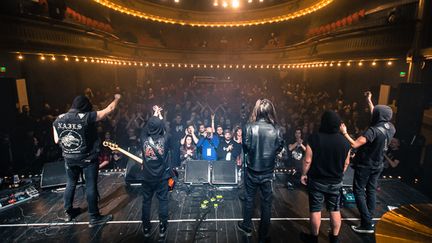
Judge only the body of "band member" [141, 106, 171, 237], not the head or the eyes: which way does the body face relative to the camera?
away from the camera

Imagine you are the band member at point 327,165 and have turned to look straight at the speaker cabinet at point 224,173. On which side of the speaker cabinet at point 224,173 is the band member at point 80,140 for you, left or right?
left

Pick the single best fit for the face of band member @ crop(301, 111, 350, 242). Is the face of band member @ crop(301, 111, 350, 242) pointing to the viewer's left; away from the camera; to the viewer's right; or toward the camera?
away from the camera

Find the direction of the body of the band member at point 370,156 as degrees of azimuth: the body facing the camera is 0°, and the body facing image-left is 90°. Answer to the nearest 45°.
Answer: approximately 135°

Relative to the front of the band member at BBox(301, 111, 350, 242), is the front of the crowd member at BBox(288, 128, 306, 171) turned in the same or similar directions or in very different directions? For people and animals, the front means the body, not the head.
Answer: very different directions

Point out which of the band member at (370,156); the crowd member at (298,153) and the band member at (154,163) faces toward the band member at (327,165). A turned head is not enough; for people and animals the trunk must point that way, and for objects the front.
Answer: the crowd member

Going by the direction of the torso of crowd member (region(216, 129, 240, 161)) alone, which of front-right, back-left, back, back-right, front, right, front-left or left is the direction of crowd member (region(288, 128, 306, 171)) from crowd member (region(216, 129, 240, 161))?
left

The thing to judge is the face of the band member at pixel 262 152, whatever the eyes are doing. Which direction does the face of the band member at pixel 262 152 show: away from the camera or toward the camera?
away from the camera

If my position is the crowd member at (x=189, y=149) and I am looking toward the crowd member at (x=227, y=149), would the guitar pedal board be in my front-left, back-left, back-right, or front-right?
back-right

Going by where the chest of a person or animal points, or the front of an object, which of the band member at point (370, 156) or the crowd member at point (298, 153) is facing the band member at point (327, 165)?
the crowd member

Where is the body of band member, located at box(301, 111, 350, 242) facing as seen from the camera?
away from the camera

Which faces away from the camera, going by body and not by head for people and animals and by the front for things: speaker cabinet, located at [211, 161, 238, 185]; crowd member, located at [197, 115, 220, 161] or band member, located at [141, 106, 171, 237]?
the band member

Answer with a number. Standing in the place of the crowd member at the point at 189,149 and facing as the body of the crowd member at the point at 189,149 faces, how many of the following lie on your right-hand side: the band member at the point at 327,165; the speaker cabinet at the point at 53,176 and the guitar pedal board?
2

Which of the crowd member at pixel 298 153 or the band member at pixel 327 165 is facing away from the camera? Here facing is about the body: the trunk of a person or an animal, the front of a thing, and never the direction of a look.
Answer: the band member

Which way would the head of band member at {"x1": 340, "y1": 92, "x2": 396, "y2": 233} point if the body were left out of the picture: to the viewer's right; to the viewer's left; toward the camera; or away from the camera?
away from the camera

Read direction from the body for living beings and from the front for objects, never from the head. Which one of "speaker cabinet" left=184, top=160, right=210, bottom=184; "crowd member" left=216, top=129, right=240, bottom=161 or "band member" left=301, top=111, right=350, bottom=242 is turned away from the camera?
the band member

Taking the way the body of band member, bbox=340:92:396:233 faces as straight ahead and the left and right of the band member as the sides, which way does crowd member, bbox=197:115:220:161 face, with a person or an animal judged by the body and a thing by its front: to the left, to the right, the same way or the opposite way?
the opposite way

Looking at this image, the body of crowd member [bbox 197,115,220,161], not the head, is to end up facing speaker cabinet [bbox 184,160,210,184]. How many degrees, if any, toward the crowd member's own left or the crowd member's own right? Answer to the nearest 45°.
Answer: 0° — they already face it

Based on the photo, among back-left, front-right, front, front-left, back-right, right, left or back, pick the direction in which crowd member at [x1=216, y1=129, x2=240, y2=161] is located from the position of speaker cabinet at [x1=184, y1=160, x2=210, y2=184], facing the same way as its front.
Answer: back-left
